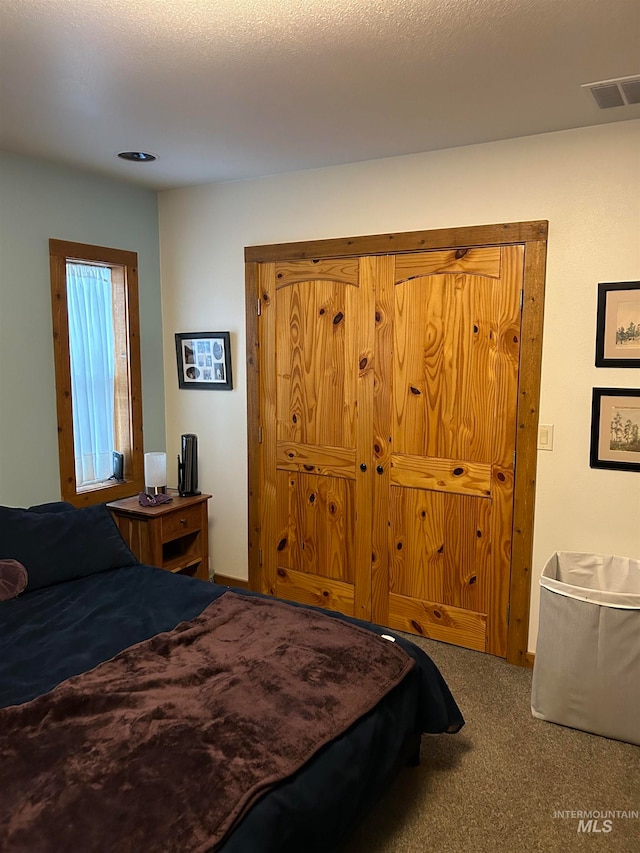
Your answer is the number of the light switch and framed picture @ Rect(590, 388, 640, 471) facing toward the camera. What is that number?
2

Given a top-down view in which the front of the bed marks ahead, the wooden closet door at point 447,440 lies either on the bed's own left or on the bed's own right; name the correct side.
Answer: on the bed's own left

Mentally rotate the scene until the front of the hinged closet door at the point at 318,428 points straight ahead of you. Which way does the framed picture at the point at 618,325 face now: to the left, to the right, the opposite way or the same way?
the same way

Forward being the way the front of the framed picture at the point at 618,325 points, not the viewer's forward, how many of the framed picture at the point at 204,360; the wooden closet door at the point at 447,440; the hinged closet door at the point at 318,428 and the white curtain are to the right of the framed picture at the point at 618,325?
4

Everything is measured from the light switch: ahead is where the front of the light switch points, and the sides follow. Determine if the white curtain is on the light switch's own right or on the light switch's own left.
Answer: on the light switch's own right

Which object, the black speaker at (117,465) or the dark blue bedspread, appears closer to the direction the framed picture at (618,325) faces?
the dark blue bedspread

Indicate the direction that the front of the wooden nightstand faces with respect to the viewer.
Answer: facing the viewer and to the right of the viewer

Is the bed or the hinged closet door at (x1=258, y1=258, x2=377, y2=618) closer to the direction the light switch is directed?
the bed

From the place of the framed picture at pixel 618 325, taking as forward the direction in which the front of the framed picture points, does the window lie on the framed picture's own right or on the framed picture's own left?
on the framed picture's own right

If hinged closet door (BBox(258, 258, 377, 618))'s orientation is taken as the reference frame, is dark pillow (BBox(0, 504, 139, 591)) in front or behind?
in front

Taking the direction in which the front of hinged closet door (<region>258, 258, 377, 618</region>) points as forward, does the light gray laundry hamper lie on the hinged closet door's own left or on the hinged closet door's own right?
on the hinged closet door's own left

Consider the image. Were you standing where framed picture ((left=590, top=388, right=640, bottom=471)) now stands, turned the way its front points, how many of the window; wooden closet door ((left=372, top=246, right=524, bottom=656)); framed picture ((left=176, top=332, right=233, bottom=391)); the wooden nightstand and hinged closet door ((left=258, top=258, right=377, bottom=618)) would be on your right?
5

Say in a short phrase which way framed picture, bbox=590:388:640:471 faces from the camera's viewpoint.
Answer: facing the viewer
